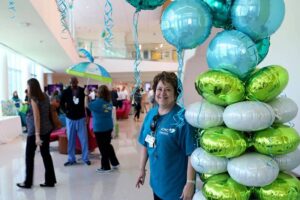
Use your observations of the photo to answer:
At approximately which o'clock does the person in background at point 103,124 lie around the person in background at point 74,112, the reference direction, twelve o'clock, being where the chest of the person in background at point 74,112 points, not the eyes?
the person in background at point 103,124 is roughly at 10 o'clock from the person in background at point 74,112.

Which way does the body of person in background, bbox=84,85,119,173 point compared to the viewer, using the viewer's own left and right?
facing away from the viewer and to the left of the viewer

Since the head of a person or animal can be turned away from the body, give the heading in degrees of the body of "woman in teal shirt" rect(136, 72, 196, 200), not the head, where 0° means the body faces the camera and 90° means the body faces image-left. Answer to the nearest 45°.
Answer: approximately 45°

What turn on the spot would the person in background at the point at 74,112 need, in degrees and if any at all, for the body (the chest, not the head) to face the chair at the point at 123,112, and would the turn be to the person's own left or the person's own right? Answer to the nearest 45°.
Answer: approximately 180°

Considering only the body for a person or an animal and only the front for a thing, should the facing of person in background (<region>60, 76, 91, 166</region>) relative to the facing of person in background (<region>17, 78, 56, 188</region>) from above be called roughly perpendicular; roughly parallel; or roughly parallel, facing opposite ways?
roughly perpendicular
